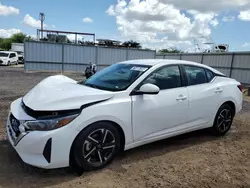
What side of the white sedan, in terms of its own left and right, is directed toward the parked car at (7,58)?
right

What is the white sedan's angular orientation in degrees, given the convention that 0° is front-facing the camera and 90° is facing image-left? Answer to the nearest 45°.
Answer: approximately 45°
